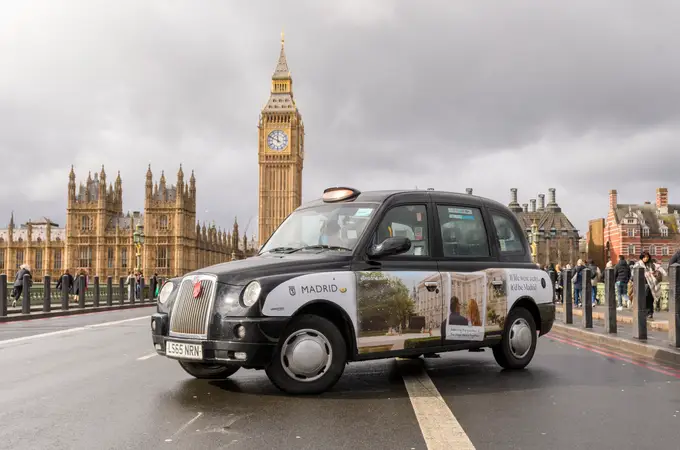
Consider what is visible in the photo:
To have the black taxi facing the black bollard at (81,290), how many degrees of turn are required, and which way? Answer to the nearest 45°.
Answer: approximately 90° to its right

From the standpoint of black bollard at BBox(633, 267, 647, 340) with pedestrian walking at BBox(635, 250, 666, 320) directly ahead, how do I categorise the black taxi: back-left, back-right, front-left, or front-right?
back-left

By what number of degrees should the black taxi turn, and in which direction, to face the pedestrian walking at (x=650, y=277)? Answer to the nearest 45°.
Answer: approximately 180°

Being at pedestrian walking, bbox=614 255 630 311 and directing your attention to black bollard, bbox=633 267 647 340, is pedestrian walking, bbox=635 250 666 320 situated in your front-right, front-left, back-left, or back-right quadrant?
front-left

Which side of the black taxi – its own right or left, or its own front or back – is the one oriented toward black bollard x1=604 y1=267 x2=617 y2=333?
back

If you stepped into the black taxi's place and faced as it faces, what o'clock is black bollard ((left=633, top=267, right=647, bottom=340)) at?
The black bollard is roughly at 6 o'clock from the black taxi.

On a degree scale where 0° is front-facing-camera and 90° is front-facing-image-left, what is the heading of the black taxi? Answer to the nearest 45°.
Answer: approximately 45°

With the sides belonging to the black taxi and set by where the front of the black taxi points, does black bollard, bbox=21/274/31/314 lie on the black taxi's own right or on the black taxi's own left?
on the black taxi's own right

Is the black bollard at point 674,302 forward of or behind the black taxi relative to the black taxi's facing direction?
behind
